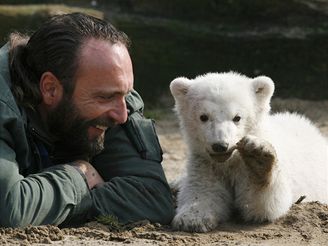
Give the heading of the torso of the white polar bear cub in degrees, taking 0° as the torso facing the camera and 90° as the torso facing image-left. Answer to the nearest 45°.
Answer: approximately 45°

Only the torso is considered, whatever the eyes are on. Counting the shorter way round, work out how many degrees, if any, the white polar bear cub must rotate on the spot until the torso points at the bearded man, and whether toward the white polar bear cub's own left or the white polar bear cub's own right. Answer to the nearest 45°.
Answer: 0° — it already faces them
